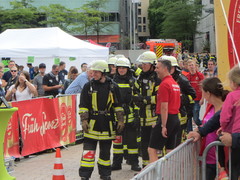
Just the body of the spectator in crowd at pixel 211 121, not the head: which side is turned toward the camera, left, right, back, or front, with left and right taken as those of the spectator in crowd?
left

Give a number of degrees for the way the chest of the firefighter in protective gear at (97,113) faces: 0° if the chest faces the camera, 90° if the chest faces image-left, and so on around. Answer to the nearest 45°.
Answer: approximately 0°

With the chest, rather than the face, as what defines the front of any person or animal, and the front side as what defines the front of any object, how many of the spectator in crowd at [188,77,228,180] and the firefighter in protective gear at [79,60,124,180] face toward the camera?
1

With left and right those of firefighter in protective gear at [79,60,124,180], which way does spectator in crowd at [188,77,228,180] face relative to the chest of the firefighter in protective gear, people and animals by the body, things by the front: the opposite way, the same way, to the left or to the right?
to the right

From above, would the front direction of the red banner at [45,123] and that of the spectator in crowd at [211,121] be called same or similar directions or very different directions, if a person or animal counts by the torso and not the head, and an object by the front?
very different directions

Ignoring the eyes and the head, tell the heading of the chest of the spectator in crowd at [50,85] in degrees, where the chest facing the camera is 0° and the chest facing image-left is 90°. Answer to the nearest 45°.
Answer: approximately 315°

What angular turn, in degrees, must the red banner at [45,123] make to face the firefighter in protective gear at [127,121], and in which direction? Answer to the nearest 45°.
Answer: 0° — it already faces them

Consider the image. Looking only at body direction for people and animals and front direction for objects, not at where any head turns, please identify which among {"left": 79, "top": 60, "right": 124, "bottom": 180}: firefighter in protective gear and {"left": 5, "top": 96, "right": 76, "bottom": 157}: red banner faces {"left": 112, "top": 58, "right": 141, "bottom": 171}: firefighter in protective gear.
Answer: the red banner
